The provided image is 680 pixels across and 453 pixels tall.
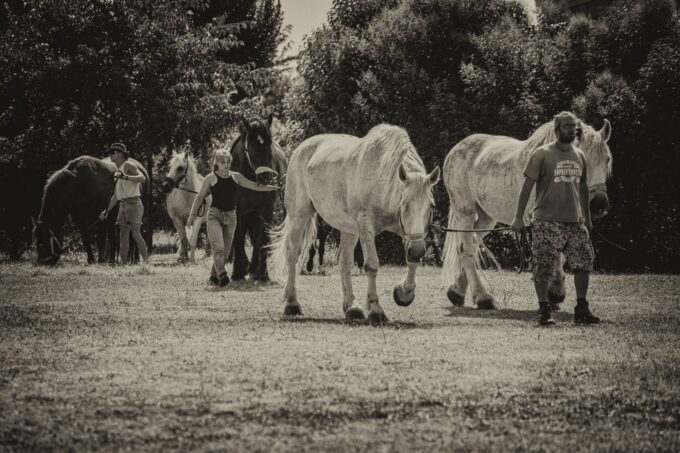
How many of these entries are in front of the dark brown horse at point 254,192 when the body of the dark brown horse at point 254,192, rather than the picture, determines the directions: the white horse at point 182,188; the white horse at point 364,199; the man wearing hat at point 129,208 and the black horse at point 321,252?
1

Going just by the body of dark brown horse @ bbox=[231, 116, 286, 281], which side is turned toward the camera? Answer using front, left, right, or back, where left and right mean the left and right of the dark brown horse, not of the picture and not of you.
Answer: front

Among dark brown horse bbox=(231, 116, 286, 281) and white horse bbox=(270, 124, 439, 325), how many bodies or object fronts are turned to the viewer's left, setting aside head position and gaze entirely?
0

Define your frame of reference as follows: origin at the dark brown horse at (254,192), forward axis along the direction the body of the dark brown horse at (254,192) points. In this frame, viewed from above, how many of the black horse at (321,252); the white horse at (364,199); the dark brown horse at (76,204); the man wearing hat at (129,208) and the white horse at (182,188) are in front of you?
1

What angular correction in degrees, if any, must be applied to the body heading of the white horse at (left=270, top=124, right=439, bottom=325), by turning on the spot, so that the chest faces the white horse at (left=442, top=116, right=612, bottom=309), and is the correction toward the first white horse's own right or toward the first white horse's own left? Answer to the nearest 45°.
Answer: approximately 90° to the first white horse's own left

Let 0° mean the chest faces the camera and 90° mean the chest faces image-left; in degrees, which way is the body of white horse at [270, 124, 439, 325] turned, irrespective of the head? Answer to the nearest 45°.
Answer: approximately 315°

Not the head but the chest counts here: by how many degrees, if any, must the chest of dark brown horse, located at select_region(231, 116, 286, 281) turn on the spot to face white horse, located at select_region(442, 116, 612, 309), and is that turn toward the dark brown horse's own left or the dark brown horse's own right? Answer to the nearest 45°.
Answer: approximately 45° to the dark brown horse's own left

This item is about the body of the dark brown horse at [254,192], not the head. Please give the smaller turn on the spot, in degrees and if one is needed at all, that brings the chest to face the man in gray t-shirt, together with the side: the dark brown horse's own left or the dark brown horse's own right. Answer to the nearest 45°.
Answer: approximately 45° to the dark brown horse's own left
